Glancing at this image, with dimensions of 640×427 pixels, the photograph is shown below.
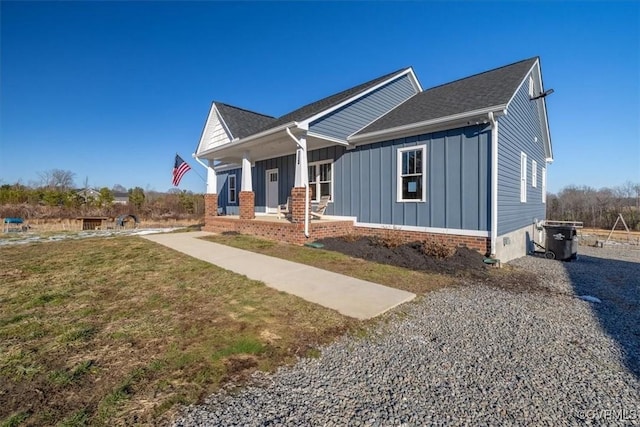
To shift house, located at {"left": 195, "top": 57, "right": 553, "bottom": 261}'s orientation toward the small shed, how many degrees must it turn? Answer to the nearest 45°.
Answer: approximately 45° to its right

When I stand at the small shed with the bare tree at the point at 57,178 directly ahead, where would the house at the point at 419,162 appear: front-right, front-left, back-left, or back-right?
back-right

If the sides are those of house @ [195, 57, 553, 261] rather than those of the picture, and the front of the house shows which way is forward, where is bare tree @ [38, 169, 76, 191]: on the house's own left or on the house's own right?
on the house's own right

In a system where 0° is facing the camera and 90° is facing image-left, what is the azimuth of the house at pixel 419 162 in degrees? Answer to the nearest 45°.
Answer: approximately 45°

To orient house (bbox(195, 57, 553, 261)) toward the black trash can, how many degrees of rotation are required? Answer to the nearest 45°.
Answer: approximately 135° to its left

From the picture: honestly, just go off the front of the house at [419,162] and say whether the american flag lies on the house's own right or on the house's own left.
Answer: on the house's own right

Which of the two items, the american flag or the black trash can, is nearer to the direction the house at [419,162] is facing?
the american flag
